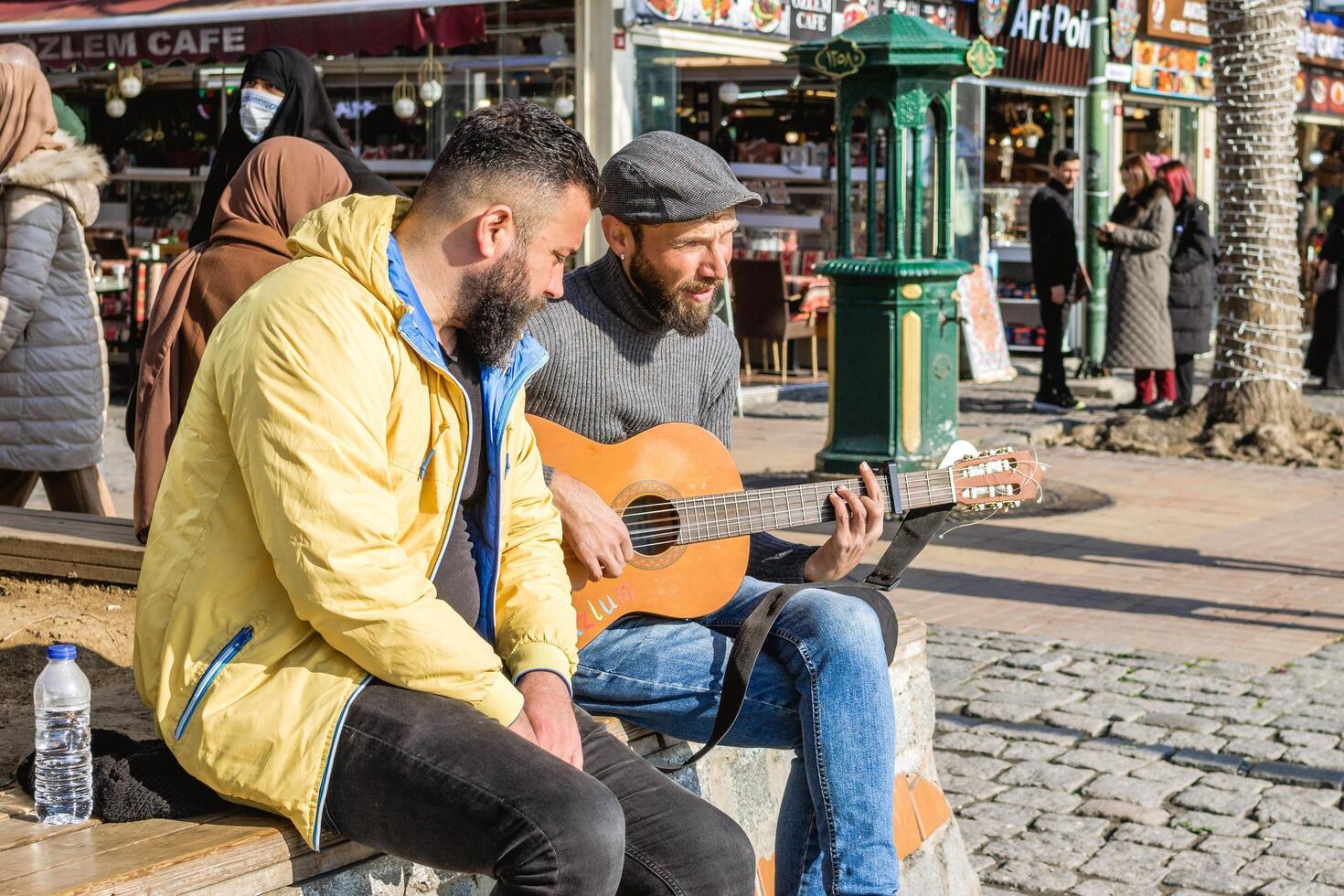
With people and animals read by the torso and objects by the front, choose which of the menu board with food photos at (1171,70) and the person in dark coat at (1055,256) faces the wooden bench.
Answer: the menu board with food photos

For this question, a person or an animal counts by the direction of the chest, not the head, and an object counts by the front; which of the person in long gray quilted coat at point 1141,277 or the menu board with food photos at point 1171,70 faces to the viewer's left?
the person in long gray quilted coat

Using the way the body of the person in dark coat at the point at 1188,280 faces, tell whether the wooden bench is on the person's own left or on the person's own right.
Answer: on the person's own left

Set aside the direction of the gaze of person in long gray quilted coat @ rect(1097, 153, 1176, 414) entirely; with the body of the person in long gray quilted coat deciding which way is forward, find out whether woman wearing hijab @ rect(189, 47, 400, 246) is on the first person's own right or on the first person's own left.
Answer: on the first person's own left

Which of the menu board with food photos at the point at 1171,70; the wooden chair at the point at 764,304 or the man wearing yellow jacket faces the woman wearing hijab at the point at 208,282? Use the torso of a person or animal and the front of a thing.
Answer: the menu board with food photos

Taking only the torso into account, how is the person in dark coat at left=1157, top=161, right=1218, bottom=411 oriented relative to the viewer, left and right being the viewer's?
facing to the left of the viewer

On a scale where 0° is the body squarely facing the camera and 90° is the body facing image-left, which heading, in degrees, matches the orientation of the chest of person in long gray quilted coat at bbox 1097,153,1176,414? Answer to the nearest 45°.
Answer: approximately 90°

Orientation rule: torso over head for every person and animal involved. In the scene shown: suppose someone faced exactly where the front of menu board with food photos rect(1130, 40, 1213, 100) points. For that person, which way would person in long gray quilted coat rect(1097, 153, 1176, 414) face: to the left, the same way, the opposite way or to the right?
to the right

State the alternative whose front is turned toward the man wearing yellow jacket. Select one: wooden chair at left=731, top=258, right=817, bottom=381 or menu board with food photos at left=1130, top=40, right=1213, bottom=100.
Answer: the menu board with food photos

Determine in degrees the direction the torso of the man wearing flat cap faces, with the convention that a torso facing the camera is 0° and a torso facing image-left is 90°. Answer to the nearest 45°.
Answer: approximately 315°

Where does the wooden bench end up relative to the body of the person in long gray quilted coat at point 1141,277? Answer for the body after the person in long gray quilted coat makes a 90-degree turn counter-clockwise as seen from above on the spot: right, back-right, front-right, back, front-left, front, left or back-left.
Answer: front
